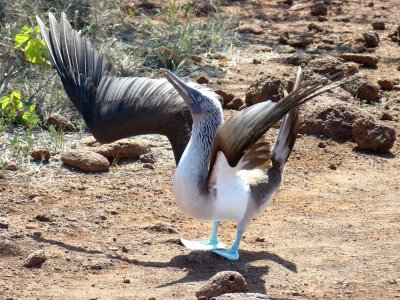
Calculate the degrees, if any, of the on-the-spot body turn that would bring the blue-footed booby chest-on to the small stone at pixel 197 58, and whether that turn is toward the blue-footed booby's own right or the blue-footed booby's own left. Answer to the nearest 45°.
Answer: approximately 90° to the blue-footed booby's own right

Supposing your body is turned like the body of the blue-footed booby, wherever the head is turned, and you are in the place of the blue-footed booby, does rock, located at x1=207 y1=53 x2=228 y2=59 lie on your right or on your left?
on your right

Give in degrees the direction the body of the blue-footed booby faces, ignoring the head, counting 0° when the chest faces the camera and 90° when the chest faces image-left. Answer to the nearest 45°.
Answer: approximately 90°

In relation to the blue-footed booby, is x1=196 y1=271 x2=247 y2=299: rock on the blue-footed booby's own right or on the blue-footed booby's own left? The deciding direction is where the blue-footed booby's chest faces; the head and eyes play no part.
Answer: on the blue-footed booby's own left

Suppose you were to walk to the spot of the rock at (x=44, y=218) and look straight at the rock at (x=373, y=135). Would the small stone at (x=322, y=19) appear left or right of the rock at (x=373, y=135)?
left

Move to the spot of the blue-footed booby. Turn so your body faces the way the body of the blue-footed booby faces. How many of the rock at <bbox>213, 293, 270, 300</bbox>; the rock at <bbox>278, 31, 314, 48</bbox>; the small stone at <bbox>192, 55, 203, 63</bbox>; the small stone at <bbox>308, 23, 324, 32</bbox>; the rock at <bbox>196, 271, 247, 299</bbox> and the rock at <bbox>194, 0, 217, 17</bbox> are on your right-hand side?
4

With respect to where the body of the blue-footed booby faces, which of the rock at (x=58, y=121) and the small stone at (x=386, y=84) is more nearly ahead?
the rock

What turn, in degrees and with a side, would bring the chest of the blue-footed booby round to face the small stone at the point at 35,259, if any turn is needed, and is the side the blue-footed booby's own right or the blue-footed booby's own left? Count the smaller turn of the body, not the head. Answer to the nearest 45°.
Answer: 0° — it already faces it

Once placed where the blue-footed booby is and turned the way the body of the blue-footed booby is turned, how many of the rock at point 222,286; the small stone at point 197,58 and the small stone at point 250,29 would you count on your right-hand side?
2

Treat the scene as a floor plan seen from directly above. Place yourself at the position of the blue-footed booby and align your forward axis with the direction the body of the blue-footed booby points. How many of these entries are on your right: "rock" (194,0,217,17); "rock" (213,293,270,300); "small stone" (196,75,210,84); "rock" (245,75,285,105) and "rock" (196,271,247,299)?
3
